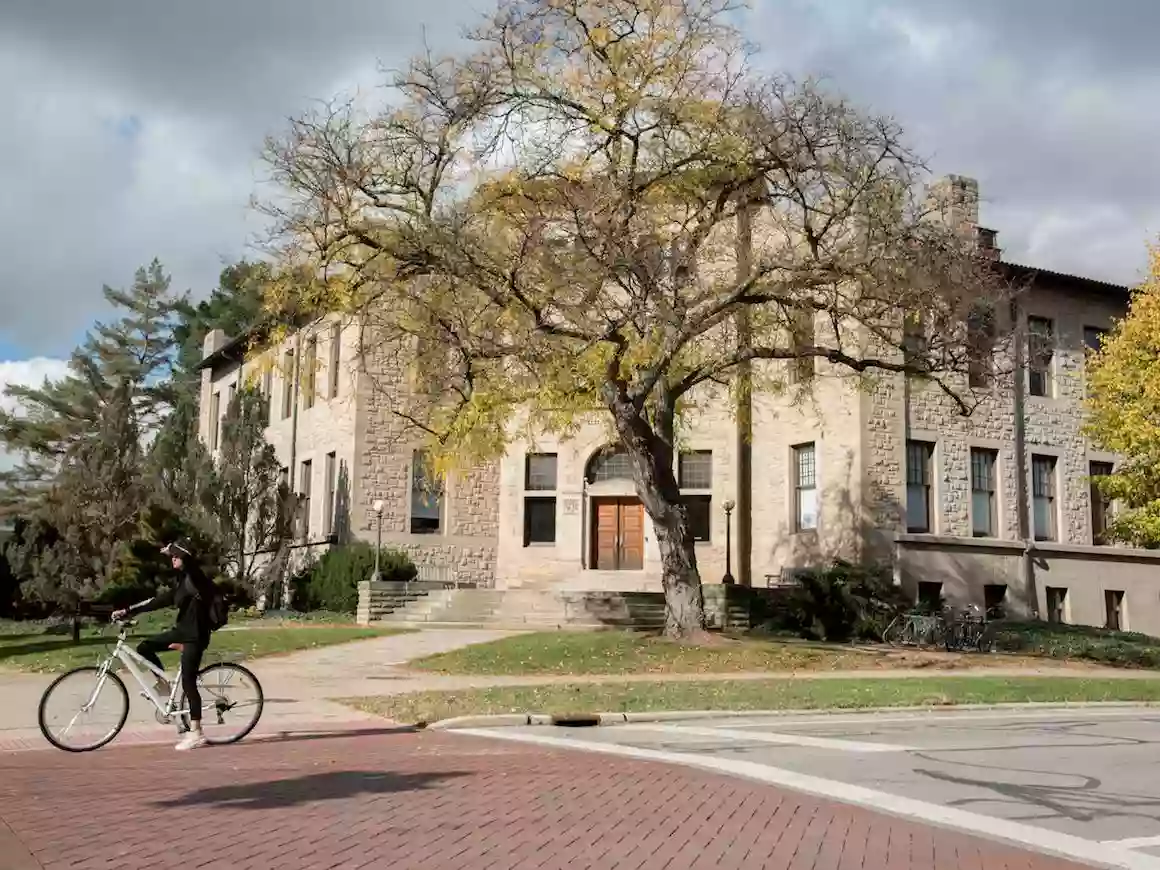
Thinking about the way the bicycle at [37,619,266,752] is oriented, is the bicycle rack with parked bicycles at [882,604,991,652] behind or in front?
behind

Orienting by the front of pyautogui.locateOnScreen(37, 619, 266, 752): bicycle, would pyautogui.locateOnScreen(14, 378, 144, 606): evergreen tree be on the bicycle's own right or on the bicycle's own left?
on the bicycle's own right

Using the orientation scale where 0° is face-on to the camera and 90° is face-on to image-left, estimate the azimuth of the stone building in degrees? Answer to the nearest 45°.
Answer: approximately 0°

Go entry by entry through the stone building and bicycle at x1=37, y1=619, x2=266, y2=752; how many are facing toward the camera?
1

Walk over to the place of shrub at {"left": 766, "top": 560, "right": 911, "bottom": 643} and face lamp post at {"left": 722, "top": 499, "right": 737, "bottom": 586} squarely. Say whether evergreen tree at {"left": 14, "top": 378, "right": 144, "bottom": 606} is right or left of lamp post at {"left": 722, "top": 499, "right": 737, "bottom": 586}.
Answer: left

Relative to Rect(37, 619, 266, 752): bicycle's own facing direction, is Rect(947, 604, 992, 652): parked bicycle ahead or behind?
behind

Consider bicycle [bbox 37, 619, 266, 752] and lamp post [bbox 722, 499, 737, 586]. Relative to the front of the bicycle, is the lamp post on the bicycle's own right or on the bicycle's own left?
on the bicycle's own right

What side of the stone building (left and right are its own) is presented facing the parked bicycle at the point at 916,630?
front

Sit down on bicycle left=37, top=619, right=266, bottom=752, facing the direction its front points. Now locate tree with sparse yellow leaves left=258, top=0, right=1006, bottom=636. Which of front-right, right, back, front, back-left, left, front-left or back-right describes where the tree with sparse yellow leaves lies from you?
back-right

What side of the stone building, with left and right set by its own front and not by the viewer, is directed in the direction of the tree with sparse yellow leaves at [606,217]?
front

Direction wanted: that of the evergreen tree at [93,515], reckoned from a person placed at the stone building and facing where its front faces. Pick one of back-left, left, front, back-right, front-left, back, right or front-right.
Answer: right

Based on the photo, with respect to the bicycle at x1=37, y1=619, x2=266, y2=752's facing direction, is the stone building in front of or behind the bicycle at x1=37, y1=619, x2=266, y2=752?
behind

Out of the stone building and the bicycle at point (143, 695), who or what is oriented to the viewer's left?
the bicycle

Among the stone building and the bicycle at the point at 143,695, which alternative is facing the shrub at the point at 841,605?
the stone building

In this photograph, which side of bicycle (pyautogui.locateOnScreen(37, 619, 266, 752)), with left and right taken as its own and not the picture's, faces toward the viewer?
left
